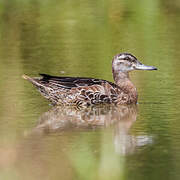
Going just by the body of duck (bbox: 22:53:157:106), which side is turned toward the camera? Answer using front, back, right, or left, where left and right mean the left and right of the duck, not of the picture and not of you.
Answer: right
